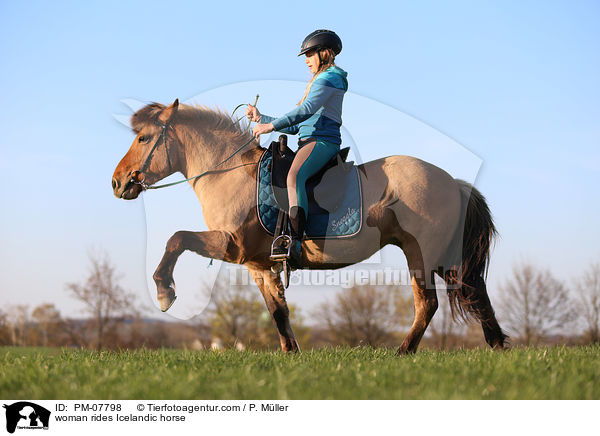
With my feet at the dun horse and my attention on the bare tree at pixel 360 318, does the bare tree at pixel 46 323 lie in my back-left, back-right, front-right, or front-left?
front-left

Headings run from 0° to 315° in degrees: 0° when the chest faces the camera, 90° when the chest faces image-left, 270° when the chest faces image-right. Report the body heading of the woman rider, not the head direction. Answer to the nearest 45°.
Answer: approximately 90°

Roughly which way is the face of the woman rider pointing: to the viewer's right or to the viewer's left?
to the viewer's left

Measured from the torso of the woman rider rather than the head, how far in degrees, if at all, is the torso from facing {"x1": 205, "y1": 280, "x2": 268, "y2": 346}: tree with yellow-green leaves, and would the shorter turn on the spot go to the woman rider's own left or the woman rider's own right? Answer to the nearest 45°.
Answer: approximately 90° to the woman rider's own right

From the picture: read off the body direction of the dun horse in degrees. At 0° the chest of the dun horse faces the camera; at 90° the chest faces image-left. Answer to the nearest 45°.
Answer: approximately 90°
